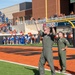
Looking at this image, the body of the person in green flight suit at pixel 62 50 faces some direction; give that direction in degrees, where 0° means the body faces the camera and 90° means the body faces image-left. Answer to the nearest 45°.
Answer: approximately 45°

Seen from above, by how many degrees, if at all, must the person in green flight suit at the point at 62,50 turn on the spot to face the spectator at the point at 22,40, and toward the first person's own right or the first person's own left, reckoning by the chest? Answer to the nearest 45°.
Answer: approximately 135° to the first person's own right
